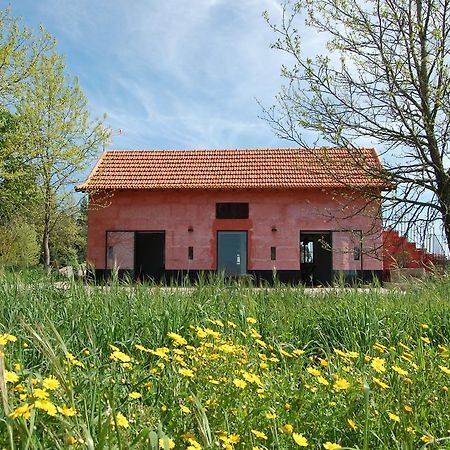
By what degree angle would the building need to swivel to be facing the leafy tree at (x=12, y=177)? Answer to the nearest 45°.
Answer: approximately 90° to its right

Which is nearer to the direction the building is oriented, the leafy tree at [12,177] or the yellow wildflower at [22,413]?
the yellow wildflower

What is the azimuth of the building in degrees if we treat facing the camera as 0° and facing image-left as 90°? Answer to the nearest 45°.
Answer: approximately 0°

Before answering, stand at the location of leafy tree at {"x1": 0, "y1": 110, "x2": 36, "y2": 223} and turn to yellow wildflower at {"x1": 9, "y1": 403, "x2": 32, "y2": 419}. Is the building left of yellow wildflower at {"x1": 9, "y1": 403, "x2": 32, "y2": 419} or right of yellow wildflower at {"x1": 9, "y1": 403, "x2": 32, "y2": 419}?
left

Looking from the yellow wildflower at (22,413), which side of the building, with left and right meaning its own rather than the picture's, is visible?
front
